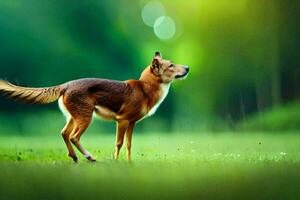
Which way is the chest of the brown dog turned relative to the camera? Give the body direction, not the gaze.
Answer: to the viewer's right
